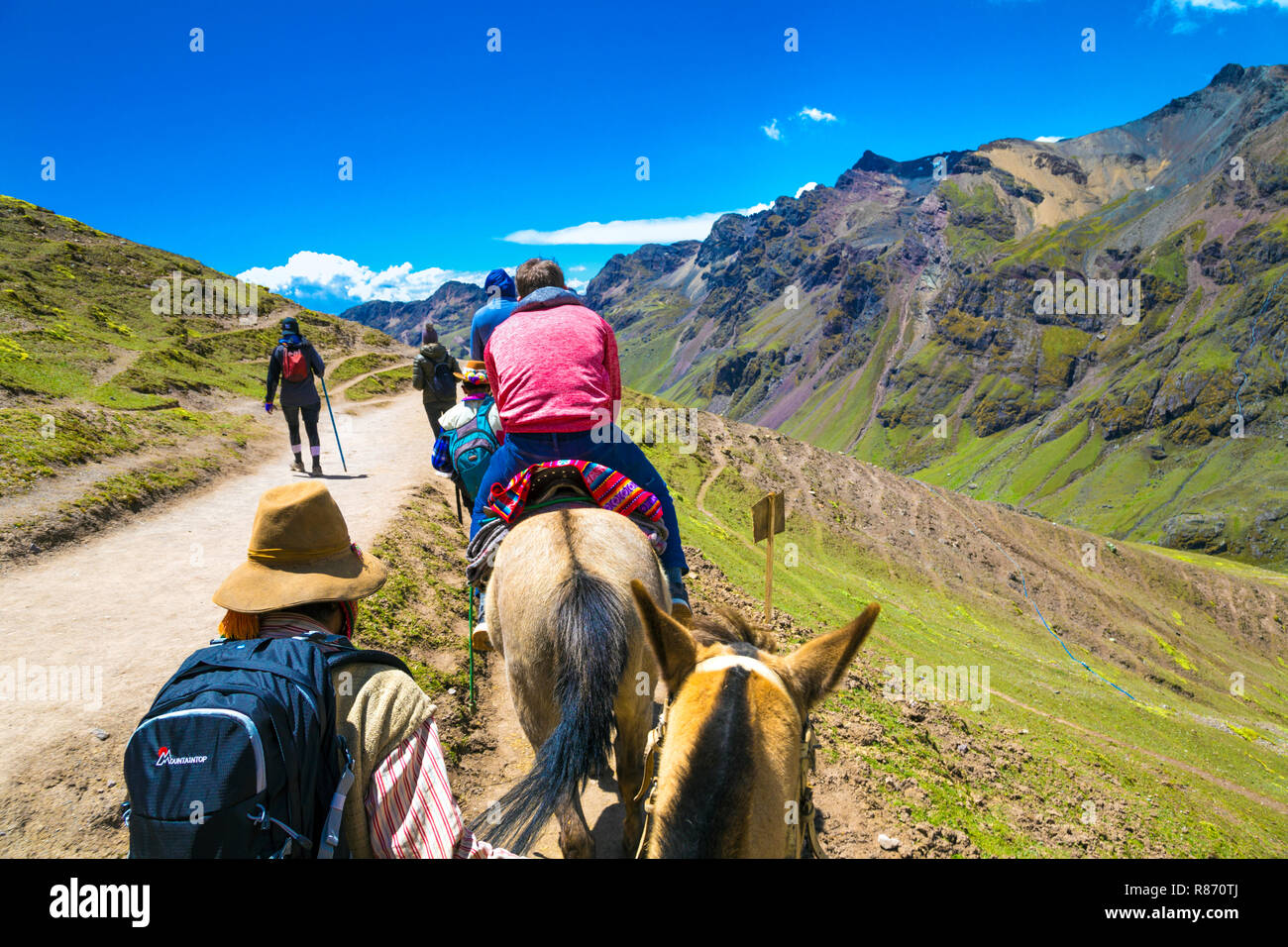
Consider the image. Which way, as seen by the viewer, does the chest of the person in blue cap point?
away from the camera

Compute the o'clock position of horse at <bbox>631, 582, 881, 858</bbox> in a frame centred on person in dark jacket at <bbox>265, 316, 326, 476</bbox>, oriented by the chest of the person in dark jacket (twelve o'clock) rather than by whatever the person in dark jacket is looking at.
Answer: The horse is roughly at 6 o'clock from the person in dark jacket.

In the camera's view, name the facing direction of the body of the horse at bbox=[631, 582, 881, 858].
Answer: away from the camera

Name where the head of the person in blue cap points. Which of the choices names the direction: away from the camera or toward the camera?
away from the camera

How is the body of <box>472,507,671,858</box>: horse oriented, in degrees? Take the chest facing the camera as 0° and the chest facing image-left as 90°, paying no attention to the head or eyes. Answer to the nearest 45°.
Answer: approximately 180°

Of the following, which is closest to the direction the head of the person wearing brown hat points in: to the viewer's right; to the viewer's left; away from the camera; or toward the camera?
away from the camera

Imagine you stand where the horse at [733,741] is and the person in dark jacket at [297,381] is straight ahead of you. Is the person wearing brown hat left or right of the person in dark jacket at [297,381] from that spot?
left

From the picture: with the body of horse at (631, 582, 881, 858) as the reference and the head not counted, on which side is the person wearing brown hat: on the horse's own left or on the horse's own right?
on the horse's own left
